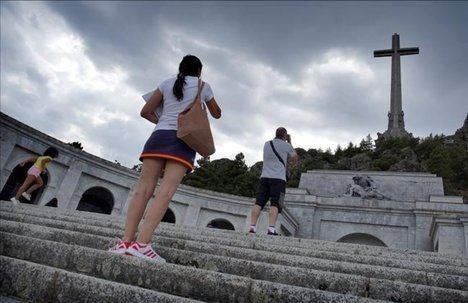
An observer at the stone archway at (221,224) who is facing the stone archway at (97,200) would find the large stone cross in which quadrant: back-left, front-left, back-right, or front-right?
back-right

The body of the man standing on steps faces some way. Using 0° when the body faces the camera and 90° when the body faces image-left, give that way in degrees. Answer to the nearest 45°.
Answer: approximately 225°

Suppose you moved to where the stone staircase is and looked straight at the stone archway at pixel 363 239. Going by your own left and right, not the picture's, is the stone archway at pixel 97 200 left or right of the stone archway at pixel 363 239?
left

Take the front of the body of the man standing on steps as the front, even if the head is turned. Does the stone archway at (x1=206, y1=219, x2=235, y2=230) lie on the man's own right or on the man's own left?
on the man's own left
